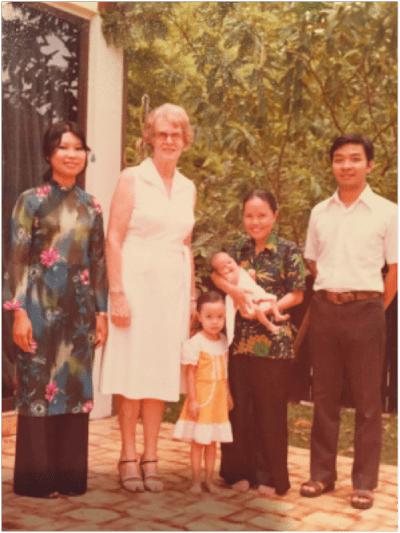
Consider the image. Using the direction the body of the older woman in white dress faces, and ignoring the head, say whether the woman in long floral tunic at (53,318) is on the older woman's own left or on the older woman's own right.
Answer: on the older woman's own right

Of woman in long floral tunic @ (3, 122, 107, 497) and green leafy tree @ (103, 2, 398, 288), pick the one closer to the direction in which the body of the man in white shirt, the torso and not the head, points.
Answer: the woman in long floral tunic

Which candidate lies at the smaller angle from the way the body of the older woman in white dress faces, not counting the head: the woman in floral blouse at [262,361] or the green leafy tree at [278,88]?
the woman in floral blouse

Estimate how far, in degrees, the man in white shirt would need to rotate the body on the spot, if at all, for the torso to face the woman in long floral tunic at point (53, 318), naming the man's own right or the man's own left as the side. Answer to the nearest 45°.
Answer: approximately 90° to the man's own right

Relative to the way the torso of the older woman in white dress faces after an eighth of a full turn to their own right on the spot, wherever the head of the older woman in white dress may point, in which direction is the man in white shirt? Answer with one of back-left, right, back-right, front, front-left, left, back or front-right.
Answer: left

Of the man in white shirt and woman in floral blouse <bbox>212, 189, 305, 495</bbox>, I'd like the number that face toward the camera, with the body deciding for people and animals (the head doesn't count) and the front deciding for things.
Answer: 2

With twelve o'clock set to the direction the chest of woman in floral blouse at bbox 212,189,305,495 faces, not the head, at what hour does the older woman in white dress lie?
The older woman in white dress is roughly at 3 o'clock from the woman in floral blouse.

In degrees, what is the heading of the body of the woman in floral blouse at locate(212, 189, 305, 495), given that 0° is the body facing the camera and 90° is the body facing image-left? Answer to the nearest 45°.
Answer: approximately 0°
